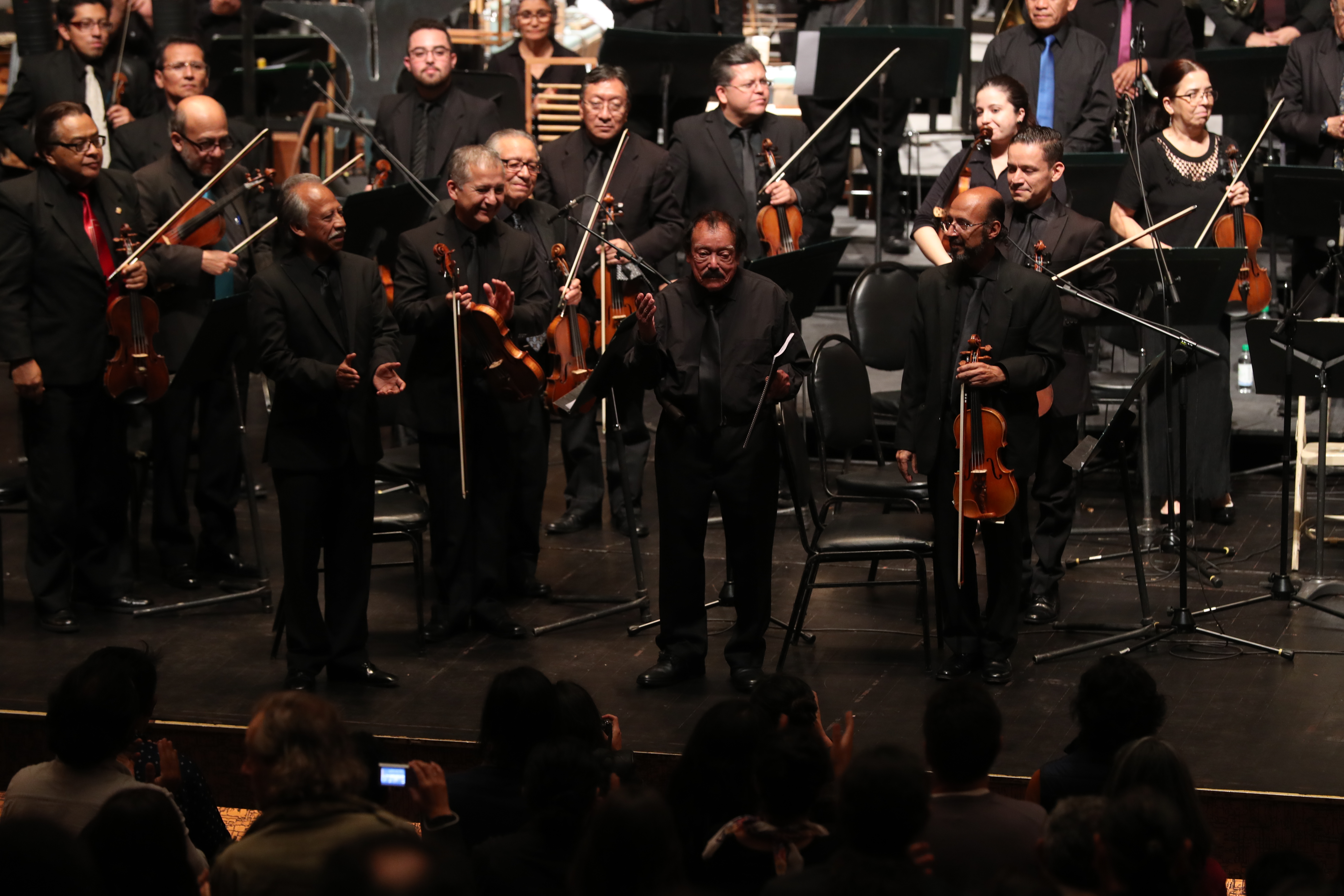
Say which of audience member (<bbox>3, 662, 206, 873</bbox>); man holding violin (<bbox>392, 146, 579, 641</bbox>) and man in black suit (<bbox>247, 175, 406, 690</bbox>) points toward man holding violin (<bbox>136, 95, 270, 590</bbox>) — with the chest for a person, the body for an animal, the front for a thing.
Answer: the audience member

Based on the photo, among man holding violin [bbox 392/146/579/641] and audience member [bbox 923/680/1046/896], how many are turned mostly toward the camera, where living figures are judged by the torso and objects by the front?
1

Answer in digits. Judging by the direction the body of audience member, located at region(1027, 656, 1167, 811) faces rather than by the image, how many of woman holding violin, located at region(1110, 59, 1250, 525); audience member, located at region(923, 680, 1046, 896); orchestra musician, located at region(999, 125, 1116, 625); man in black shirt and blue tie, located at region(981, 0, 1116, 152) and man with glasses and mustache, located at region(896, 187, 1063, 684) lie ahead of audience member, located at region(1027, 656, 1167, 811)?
4

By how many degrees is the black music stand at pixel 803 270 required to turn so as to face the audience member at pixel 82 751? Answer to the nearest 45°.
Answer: approximately 90° to its left

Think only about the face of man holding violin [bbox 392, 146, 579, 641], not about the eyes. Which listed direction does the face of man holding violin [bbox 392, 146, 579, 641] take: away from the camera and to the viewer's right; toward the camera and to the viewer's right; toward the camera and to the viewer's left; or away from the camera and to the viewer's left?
toward the camera and to the viewer's right

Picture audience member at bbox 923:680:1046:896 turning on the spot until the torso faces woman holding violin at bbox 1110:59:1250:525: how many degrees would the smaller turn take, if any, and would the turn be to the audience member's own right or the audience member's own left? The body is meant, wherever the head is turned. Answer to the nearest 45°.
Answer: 0° — they already face them

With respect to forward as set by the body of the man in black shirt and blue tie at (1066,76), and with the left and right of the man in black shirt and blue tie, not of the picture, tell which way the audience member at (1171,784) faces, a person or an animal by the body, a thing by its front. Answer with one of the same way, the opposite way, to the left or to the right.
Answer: the opposite way

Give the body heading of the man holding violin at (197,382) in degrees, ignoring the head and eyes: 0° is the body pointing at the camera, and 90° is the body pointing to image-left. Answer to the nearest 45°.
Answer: approximately 315°

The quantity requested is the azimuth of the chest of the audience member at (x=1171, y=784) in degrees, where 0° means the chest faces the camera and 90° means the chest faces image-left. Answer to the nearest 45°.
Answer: approximately 180°

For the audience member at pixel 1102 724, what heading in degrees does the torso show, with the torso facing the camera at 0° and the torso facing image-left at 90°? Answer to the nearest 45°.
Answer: approximately 180°

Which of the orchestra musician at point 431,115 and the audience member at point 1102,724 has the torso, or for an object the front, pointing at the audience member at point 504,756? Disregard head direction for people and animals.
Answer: the orchestra musician

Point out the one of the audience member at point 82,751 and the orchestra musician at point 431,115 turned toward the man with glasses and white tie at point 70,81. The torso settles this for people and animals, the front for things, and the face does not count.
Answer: the audience member
